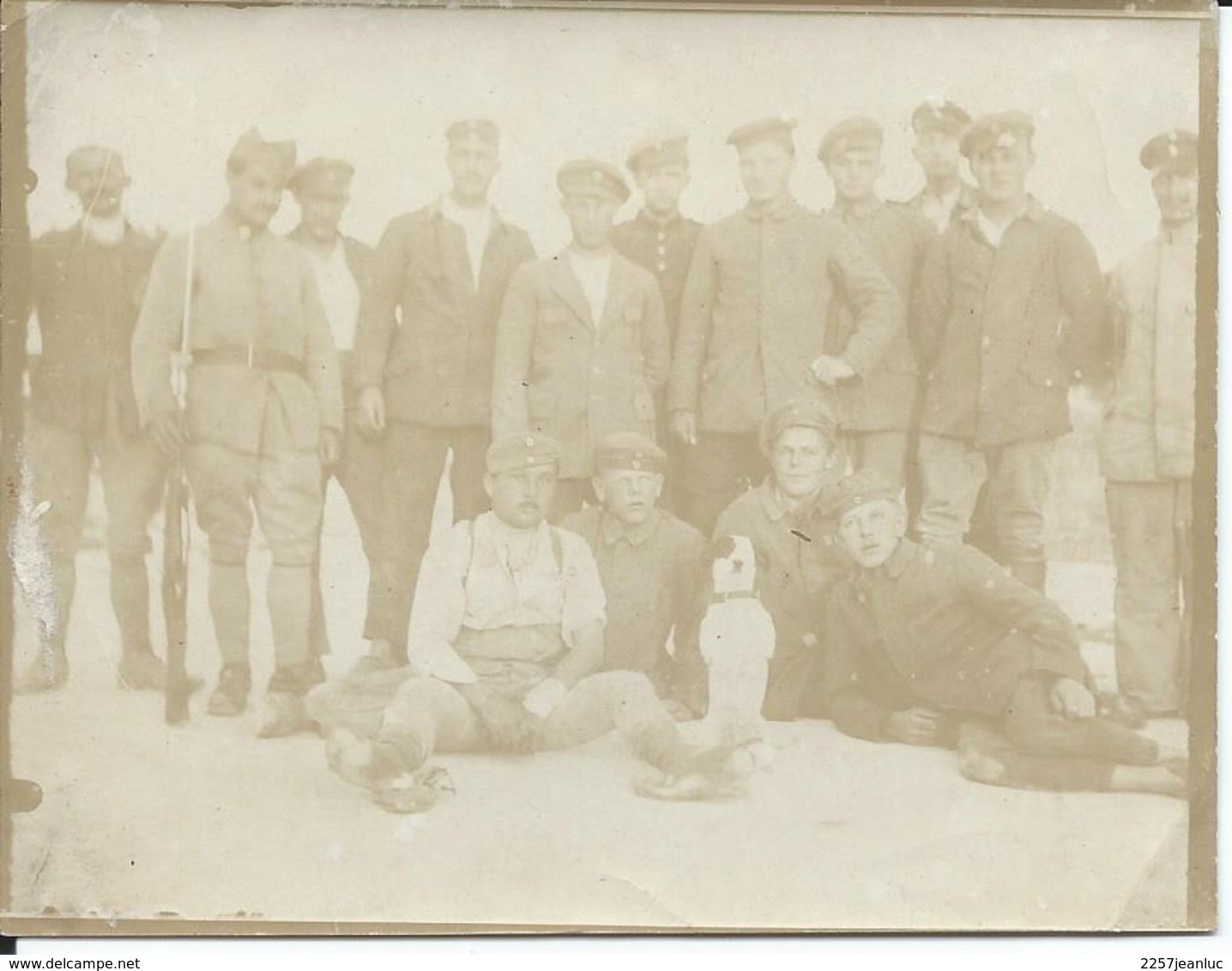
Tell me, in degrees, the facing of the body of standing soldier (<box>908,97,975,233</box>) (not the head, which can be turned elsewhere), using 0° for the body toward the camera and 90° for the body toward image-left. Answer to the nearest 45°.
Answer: approximately 0°
